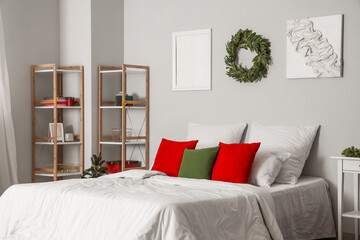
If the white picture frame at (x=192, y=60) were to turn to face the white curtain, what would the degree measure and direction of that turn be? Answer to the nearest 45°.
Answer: approximately 45° to its right

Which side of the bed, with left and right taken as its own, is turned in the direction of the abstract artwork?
back

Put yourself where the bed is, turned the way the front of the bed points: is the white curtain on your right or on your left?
on your right

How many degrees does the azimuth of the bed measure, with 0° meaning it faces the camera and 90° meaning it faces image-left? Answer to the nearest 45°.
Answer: approximately 45°

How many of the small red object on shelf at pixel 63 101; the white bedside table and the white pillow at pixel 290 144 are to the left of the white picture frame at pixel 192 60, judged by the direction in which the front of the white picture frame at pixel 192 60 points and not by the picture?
2

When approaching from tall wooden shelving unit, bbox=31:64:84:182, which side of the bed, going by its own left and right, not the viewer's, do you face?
right

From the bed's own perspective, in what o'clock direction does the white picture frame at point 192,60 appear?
The white picture frame is roughly at 5 o'clock from the bed.
